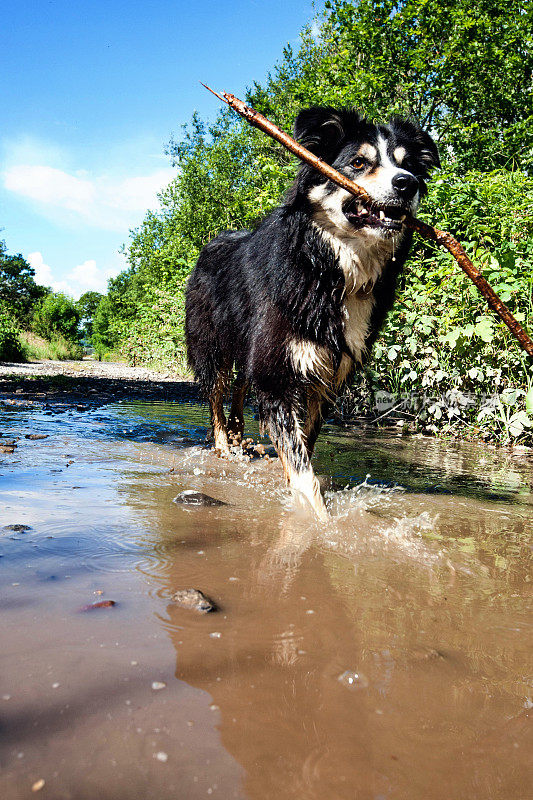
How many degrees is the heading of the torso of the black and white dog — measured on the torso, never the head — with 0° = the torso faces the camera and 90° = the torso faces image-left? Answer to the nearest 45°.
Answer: approximately 315°

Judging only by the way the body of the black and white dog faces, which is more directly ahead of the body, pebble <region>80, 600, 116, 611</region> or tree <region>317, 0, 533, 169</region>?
the pebble

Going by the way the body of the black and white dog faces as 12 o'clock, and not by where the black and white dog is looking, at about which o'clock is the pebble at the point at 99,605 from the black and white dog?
The pebble is roughly at 2 o'clock from the black and white dog.

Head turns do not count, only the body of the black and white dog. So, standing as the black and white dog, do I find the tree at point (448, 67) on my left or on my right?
on my left

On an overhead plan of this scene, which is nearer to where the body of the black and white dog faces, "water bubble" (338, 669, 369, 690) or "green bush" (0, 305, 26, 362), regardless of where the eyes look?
the water bubble

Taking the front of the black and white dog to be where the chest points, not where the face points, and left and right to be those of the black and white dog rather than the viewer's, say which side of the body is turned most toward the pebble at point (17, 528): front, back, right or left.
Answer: right
